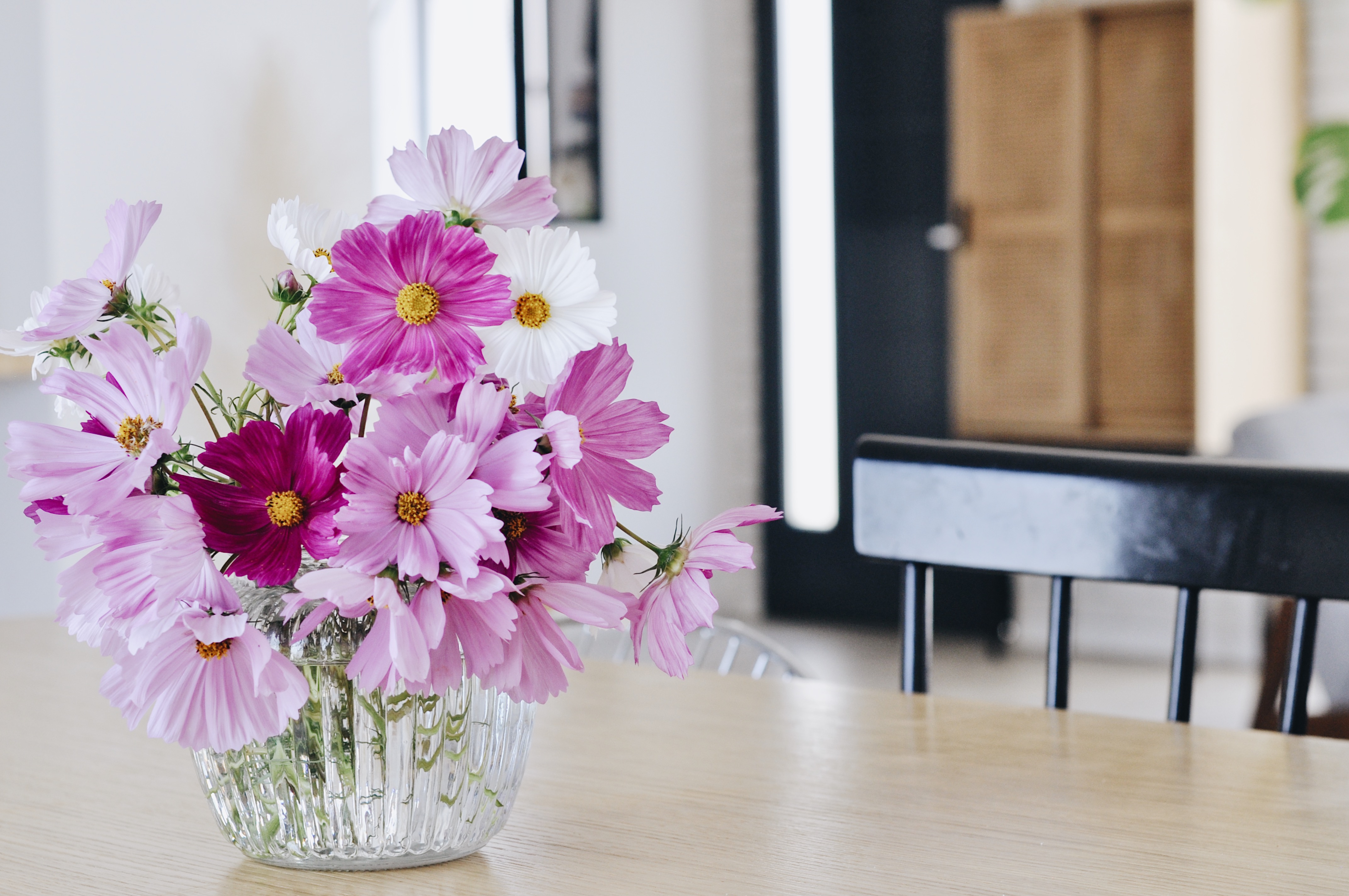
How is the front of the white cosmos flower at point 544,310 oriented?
toward the camera

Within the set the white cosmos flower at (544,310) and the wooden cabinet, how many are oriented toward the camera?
2

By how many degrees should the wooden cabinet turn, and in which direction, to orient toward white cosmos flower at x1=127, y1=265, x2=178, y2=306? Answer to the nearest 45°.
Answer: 0° — it already faces it

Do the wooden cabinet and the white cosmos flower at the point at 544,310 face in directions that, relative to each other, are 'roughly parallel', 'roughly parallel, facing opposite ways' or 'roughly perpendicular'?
roughly parallel

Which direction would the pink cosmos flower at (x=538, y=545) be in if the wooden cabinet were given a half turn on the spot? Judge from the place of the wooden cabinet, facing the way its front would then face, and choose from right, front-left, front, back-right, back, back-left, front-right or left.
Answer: back

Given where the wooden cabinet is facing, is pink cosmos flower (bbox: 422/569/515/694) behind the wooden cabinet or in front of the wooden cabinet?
in front

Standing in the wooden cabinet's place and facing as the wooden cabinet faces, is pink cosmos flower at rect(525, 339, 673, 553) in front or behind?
in front

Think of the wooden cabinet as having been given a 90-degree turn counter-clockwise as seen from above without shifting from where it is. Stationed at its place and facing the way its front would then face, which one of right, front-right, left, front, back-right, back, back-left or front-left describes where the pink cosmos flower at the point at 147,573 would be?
right

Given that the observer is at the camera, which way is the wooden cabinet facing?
facing the viewer

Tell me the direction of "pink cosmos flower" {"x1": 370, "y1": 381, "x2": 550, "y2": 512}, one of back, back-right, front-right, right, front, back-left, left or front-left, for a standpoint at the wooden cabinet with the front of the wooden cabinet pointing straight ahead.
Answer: front

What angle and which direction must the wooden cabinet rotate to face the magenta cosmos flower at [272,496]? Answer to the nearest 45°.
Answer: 0° — it already faces it
